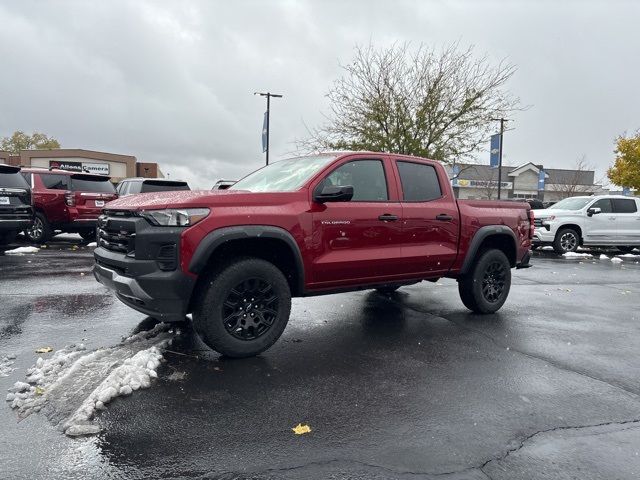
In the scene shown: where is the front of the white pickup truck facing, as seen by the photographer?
facing the viewer and to the left of the viewer

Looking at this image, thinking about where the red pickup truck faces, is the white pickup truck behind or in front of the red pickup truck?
behind

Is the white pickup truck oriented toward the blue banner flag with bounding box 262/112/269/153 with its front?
no

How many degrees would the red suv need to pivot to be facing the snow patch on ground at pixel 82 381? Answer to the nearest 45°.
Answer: approximately 135° to its left

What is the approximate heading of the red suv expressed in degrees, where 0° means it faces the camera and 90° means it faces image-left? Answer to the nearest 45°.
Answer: approximately 135°

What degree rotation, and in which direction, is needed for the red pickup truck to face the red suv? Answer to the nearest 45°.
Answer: approximately 90° to its right

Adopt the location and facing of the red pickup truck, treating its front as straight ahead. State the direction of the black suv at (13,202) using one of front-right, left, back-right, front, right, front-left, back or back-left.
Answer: right

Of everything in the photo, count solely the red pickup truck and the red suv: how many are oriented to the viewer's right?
0

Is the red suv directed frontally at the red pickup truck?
no

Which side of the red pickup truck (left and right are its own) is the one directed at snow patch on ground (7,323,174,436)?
front

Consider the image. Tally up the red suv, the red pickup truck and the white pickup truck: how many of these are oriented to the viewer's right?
0

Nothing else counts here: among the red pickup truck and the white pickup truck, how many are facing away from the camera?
0

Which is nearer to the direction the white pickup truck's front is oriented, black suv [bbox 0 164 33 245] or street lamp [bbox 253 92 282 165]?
the black suv

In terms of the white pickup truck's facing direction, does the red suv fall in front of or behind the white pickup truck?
in front

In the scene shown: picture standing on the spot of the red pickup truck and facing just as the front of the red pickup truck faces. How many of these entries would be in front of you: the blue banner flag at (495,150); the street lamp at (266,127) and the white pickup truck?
0

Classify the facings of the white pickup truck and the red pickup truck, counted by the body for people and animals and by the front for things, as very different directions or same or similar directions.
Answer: same or similar directions

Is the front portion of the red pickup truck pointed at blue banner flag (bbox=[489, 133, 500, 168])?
no

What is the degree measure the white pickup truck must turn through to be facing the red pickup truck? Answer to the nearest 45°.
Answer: approximately 45° to its left
